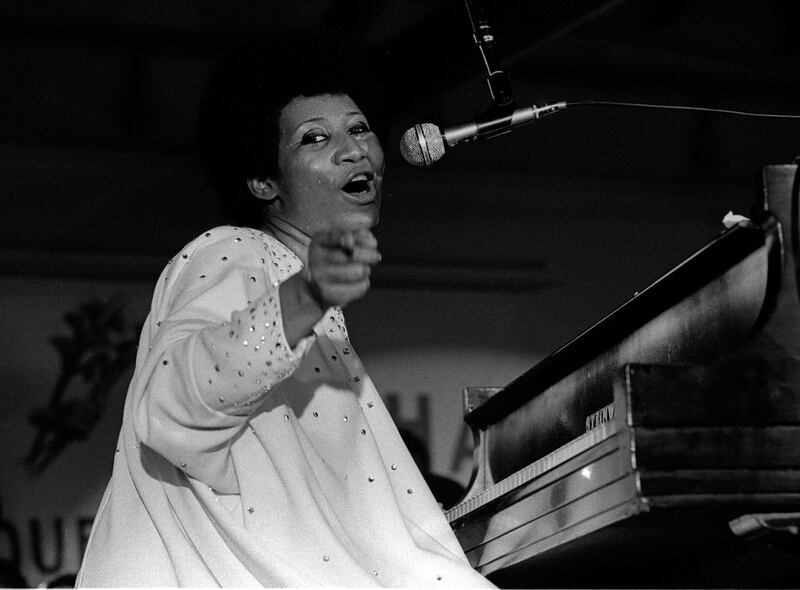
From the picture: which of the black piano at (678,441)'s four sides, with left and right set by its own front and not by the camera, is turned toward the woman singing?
front

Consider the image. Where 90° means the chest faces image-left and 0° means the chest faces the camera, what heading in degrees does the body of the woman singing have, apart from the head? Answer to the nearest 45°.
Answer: approximately 315°

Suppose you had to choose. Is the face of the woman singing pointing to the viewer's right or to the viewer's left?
to the viewer's right

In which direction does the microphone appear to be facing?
to the viewer's left

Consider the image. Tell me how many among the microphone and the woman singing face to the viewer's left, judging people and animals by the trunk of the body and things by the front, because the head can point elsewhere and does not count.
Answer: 1
